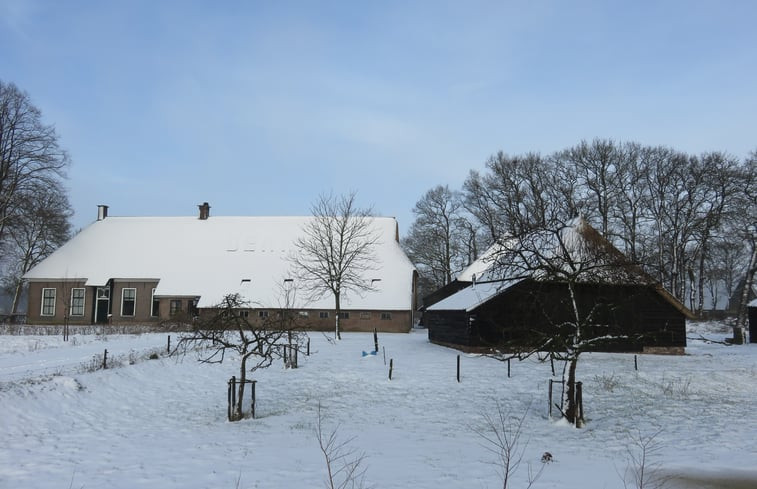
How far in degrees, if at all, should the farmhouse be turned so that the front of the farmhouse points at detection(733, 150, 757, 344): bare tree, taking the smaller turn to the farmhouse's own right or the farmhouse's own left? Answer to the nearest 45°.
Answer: approximately 45° to the farmhouse's own left

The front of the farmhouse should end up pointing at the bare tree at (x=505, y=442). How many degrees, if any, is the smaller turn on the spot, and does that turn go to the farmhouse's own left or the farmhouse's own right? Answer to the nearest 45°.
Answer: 0° — it already faces it

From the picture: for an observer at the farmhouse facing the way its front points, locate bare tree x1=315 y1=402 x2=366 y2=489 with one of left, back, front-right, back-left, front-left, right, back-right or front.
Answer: front

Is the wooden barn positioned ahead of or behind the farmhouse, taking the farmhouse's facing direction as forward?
ahead

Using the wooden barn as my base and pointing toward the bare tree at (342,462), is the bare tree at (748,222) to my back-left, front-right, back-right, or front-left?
back-left

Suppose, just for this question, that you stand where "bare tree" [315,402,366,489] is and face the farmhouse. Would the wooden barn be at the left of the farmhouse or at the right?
right

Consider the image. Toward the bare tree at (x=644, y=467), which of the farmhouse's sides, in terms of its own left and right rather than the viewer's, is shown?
front

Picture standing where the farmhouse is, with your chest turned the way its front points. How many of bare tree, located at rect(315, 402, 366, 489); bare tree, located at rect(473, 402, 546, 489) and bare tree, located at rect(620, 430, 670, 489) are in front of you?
3

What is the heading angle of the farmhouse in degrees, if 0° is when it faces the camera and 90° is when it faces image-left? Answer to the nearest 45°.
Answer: approximately 0°
